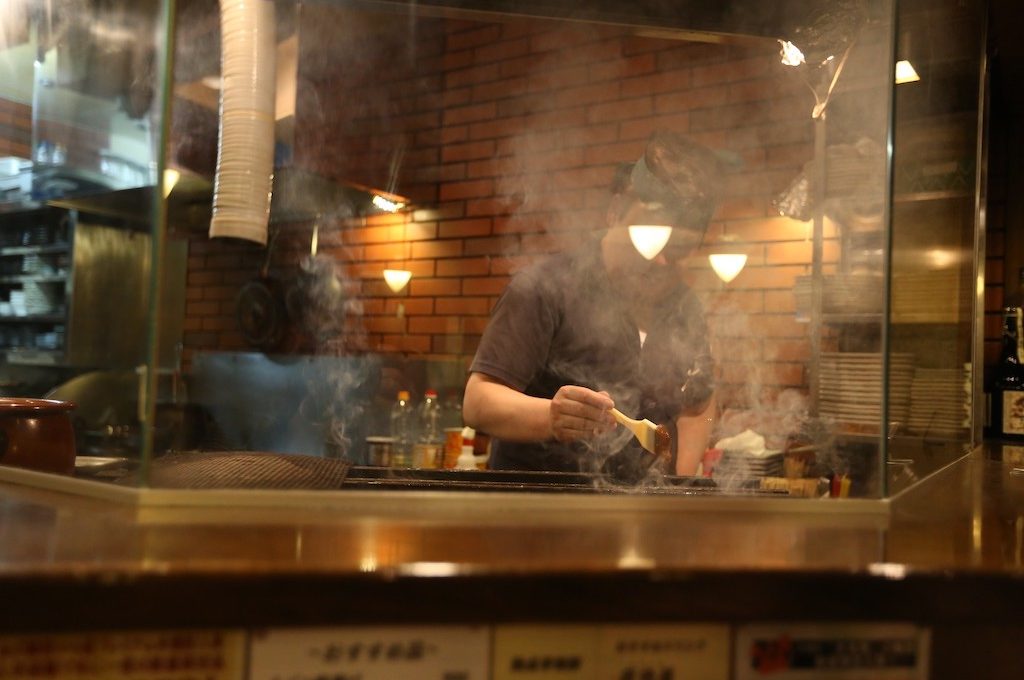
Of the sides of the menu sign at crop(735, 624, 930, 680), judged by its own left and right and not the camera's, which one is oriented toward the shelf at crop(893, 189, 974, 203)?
back

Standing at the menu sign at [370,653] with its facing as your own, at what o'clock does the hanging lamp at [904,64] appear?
The hanging lamp is roughly at 8 o'clock from the menu sign.

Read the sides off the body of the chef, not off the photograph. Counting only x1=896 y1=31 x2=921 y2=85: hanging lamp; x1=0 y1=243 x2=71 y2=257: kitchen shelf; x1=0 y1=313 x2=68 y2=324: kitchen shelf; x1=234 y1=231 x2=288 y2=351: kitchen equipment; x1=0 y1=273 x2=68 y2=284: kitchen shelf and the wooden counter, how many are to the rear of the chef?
4

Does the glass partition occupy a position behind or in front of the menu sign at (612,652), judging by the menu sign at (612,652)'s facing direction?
behind

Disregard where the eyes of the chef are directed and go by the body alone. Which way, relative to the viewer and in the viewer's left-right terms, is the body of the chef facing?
facing the viewer and to the right of the viewer

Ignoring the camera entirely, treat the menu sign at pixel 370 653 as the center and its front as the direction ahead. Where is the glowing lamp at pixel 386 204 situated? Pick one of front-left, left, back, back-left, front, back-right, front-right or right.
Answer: back

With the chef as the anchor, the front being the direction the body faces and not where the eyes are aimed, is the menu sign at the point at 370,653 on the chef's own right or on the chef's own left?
on the chef's own right

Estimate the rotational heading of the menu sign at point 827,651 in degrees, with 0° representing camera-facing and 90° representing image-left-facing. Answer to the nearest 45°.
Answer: approximately 0°

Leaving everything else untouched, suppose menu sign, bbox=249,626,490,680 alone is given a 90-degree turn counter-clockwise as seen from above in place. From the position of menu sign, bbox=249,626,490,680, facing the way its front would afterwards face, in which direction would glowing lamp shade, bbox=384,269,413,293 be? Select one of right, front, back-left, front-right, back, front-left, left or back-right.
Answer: left

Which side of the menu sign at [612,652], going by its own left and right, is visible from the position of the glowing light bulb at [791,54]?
back

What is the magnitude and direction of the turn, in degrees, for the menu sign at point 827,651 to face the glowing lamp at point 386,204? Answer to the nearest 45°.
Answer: approximately 135° to its right

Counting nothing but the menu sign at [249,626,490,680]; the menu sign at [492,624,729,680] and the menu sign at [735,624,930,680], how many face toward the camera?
3

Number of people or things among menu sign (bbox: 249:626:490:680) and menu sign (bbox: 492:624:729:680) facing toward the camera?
2
